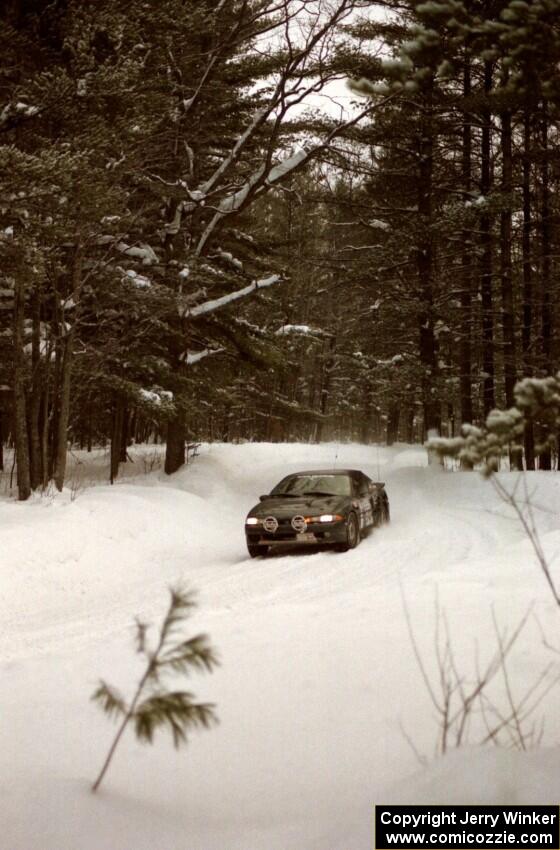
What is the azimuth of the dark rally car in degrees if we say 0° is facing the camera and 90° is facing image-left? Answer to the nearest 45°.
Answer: approximately 45°
